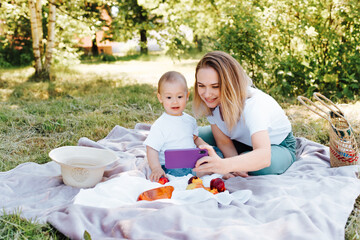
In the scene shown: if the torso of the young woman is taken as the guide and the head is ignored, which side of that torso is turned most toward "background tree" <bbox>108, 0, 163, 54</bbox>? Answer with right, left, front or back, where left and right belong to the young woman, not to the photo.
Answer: right

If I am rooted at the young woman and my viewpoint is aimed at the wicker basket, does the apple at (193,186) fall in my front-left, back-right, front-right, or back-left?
back-right

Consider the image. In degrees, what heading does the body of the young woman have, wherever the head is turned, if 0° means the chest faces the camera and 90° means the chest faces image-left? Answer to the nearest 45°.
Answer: approximately 45°

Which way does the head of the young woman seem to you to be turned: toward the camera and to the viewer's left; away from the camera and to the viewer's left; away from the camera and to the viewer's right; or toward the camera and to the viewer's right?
toward the camera and to the viewer's left
